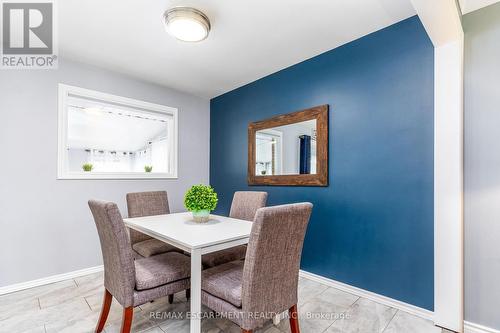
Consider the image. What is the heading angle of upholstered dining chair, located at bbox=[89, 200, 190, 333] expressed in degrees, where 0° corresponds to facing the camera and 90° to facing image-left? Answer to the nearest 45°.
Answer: approximately 225°

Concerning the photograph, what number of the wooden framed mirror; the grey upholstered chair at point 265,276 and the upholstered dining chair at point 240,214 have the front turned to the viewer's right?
0

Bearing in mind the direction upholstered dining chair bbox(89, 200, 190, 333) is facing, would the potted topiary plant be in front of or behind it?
in front

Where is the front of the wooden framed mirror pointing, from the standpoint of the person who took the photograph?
facing the viewer and to the left of the viewer

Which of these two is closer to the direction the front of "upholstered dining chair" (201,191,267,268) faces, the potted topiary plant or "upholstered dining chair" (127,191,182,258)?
the potted topiary plant

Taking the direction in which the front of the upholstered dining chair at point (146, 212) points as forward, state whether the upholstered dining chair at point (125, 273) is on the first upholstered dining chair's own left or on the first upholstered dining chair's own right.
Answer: on the first upholstered dining chair's own right

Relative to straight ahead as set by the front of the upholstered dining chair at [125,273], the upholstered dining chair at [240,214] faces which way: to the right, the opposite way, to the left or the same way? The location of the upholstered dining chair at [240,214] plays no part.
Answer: the opposite way

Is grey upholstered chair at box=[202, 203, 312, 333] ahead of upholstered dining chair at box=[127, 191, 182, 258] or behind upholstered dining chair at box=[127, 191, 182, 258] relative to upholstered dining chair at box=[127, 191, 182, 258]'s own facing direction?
ahead

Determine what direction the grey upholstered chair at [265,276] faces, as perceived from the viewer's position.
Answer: facing away from the viewer and to the left of the viewer

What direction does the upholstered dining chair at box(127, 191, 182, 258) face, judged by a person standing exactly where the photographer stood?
facing the viewer and to the right of the viewer

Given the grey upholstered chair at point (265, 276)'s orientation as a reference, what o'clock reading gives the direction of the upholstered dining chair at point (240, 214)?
The upholstered dining chair is roughly at 1 o'clock from the grey upholstered chair.

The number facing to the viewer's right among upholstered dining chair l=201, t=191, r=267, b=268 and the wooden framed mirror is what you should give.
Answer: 0

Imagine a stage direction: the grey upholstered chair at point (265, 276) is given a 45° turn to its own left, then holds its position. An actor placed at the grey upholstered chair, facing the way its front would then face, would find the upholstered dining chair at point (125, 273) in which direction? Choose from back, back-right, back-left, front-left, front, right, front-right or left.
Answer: front

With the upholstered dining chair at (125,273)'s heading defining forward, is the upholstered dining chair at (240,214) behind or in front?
in front
